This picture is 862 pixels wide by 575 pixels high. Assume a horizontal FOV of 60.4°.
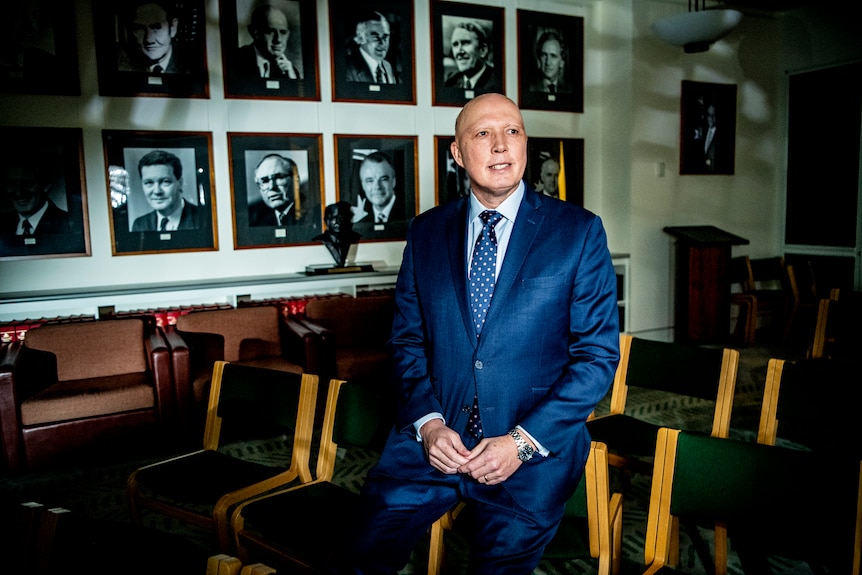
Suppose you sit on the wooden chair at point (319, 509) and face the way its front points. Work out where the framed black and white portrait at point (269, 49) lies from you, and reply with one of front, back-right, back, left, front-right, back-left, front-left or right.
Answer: back-right

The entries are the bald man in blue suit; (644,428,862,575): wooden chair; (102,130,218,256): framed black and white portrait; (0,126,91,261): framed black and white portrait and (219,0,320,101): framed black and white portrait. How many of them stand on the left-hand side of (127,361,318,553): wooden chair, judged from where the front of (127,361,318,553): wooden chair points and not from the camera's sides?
2

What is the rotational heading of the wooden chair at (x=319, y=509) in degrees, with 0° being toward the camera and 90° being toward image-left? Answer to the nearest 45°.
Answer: approximately 45°

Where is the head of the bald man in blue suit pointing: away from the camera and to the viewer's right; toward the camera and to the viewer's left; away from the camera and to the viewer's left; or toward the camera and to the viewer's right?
toward the camera and to the viewer's right

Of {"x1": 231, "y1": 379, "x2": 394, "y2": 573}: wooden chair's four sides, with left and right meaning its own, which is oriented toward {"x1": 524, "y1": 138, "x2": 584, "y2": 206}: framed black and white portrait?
back

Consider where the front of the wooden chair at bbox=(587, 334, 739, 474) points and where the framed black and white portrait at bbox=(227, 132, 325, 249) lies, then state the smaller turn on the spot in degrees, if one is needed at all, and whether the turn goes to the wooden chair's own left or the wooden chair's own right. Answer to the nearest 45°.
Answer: approximately 90° to the wooden chair's own right

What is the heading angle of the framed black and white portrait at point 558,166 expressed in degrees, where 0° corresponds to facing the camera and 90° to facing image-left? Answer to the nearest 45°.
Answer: approximately 0°

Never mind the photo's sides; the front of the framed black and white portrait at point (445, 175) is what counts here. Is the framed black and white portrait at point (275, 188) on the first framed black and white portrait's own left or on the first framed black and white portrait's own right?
on the first framed black and white portrait's own right

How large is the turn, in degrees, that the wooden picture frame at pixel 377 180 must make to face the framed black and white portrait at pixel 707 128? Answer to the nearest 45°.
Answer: approximately 90° to its left

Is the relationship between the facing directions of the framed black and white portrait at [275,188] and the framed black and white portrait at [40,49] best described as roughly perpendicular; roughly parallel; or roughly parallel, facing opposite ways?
roughly parallel

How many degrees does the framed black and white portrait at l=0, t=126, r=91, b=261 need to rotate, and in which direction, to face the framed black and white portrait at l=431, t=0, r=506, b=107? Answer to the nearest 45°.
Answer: approximately 90° to its left

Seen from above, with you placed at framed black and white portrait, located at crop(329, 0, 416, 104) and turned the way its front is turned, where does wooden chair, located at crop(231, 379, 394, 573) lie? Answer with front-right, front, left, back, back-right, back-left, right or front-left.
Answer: front

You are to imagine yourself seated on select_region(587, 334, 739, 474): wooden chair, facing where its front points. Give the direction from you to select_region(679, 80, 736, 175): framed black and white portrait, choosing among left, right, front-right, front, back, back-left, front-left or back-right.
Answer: back-right

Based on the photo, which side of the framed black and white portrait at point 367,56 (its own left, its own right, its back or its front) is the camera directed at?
front

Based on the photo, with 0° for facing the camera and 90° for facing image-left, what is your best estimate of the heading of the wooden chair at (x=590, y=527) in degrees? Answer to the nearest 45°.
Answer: approximately 45°

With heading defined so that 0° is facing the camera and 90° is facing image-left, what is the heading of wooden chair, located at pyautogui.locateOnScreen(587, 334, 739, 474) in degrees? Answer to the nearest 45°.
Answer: approximately 45°

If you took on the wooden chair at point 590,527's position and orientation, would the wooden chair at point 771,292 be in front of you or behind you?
behind

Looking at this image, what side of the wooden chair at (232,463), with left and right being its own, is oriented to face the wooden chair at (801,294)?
back

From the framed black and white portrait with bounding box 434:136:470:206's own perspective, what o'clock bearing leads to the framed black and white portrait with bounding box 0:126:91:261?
the framed black and white portrait with bounding box 0:126:91:261 is roughly at 2 o'clock from the framed black and white portrait with bounding box 434:136:470:206.
